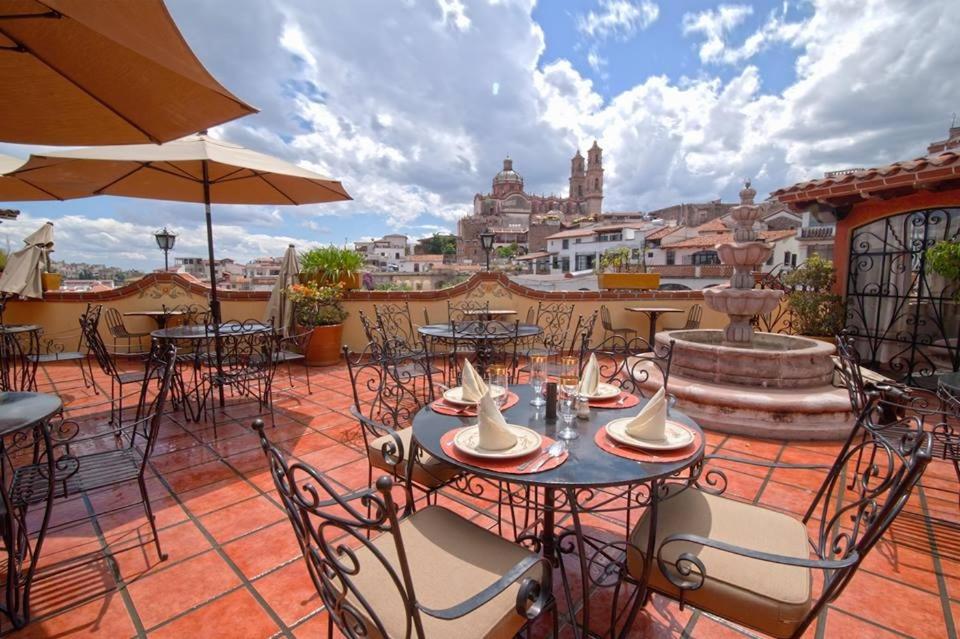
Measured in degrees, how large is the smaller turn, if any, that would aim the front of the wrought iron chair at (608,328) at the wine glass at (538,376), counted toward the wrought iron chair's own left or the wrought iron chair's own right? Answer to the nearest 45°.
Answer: approximately 90° to the wrought iron chair's own right

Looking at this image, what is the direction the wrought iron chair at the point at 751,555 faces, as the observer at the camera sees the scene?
facing away from the viewer and to the left of the viewer

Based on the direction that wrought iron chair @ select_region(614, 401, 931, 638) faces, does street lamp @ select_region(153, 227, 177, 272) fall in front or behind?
in front

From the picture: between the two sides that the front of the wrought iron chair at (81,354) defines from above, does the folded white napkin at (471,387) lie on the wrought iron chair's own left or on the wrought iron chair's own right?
on the wrought iron chair's own left

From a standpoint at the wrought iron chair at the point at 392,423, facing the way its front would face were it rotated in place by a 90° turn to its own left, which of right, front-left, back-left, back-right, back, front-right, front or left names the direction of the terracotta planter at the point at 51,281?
left

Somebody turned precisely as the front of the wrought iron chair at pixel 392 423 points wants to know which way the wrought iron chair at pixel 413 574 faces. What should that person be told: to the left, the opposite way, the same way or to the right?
to the left

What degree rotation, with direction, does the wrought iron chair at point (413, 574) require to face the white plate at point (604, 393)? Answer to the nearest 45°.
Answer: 0° — it already faces it

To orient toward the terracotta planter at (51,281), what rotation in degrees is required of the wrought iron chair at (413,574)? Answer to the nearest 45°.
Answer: approximately 90° to its left

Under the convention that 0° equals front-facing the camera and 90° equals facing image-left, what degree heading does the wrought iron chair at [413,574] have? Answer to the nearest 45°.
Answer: approximately 225°

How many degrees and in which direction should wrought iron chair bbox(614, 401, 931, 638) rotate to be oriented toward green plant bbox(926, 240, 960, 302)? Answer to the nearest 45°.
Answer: approximately 45° to its right

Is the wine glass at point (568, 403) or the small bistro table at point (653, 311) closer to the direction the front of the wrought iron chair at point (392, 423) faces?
the wine glass

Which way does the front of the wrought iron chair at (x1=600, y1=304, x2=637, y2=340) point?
to the viewer's right

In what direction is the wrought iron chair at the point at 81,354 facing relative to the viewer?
to the viewer's left

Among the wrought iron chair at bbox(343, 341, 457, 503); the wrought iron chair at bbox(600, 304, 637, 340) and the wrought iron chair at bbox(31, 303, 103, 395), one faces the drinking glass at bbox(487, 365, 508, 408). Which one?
the wrought iron chair at bbox(343, 341, 457, 503)
